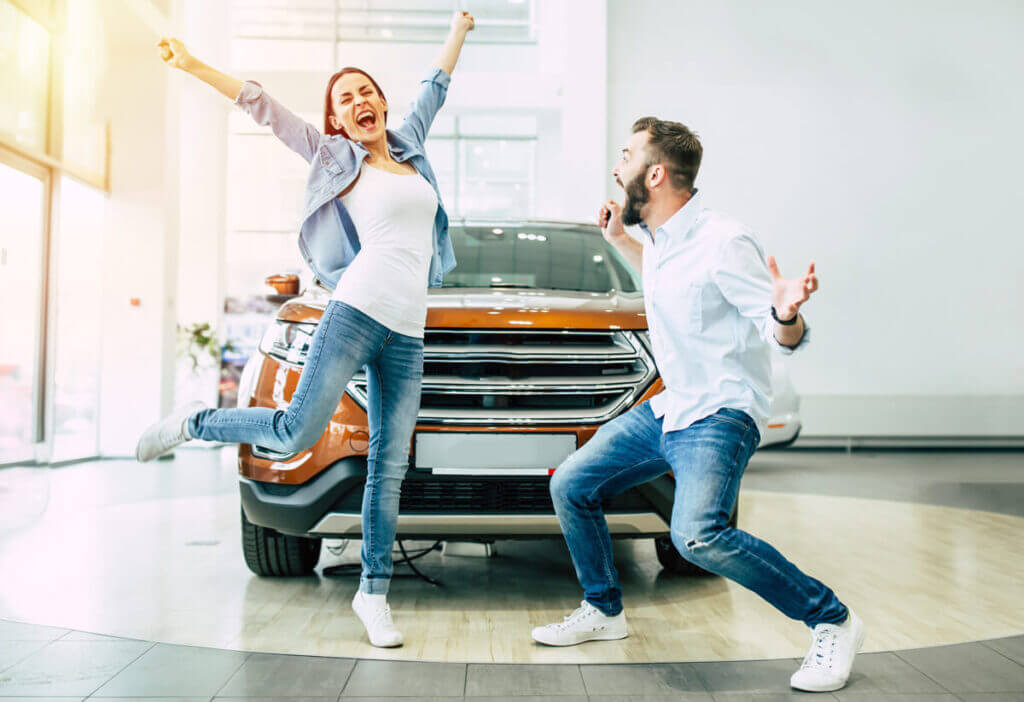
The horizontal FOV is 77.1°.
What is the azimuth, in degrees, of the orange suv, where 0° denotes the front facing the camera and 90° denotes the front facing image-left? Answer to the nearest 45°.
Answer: approximately 0°

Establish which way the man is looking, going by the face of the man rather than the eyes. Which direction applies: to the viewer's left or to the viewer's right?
to the viewer's left

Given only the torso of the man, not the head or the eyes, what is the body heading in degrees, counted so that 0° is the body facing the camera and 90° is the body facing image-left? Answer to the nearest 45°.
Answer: approximately 45°
